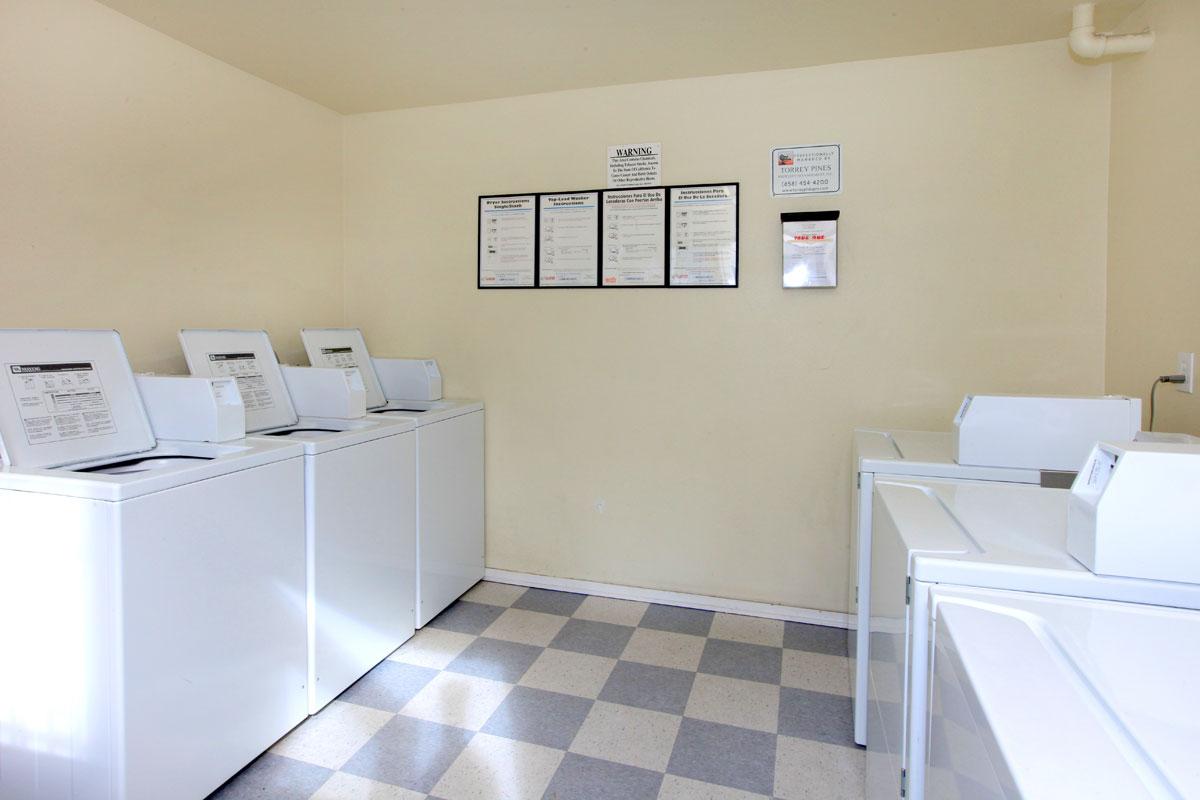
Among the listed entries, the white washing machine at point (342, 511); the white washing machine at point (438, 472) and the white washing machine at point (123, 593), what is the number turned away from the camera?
0

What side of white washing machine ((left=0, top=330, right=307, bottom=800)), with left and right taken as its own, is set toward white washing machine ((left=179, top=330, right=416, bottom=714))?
left

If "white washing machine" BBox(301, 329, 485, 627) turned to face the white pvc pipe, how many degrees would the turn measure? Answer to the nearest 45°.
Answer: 0° — it already faces it

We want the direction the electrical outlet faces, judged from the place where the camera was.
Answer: facing the viewer and to the left of the viewer

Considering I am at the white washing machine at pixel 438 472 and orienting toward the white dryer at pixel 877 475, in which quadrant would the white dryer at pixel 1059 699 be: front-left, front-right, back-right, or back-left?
front-right

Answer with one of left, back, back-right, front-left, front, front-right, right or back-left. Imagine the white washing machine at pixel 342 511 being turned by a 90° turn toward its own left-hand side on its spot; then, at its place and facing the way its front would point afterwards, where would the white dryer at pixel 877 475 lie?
right

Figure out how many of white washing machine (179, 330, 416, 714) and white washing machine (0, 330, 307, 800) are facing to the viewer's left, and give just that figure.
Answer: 0

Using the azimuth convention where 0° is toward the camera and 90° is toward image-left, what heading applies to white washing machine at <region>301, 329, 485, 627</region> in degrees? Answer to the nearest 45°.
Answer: approximately 315°

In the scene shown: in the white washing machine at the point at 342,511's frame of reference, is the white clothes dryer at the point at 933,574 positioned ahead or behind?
ahead

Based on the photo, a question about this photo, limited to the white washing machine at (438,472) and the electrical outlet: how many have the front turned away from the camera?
0

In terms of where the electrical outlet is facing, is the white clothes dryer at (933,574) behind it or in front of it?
in front
